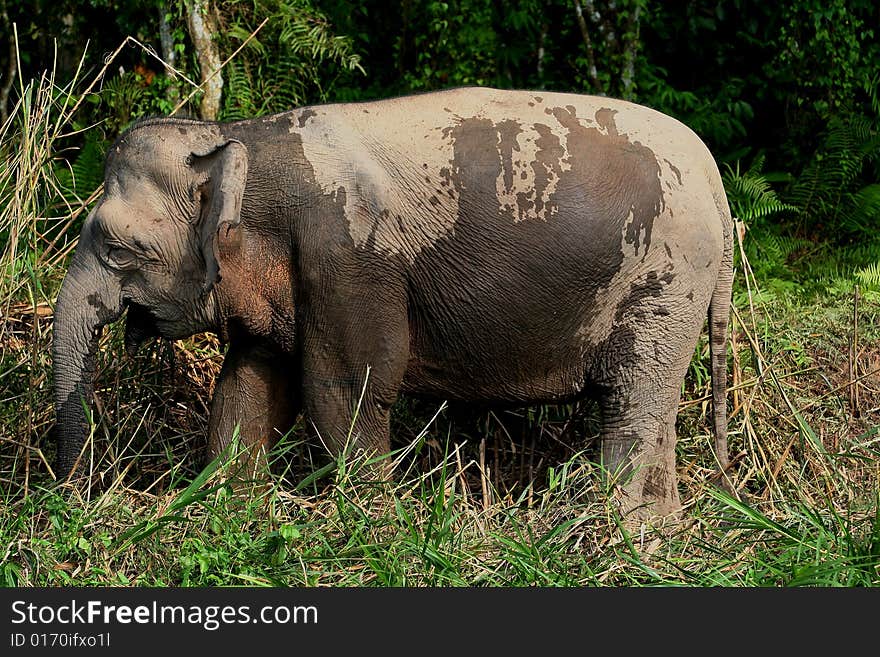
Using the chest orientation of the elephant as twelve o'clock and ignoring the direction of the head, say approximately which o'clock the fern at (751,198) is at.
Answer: The fern is roughly at 4 o'clock from the elephant.

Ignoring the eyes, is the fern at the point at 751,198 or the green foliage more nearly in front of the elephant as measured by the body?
the green foliage

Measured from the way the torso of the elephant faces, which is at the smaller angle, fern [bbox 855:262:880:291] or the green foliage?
the green foliage

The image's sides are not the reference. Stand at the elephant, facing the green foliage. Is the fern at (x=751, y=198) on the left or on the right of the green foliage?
right

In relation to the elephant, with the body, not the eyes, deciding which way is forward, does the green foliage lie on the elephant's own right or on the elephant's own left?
on the elephant's own right

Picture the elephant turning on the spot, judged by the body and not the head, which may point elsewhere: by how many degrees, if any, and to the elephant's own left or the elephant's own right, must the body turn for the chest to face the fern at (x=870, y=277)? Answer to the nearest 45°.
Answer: approximately 135° to the elephant's own right

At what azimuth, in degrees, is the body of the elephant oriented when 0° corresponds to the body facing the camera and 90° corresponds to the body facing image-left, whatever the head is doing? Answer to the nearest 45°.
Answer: approximately 90°
